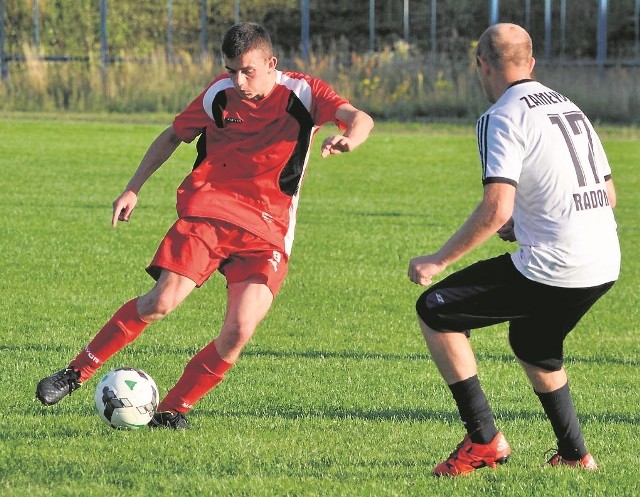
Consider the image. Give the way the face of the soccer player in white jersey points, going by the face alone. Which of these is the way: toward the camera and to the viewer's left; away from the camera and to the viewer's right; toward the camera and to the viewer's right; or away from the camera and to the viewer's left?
away from the camera and to the viewer's left

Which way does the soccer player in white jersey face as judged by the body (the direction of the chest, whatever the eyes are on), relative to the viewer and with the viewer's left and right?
facing away from the viewer and to the left of the viewer

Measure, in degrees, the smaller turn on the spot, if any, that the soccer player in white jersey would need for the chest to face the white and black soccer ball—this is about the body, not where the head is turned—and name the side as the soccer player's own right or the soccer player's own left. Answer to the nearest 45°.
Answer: approximately 45° to the soccer player's own left

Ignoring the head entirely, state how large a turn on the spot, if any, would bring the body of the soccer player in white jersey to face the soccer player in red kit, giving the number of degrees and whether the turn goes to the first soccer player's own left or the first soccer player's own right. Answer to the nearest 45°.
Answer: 0° — they already face them
